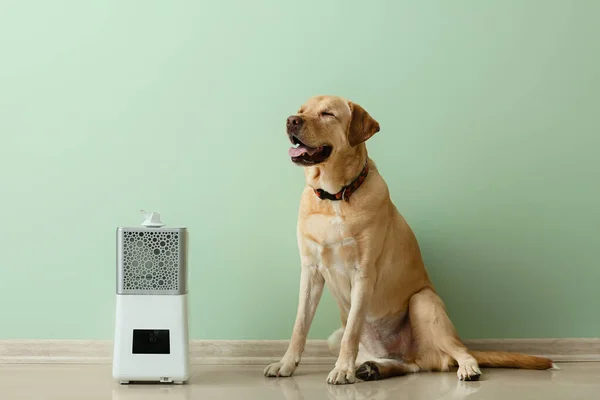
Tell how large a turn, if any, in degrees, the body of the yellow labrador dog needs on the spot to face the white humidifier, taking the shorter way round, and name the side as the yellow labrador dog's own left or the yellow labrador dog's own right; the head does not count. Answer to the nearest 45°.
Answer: approximately 45° to the yellow labrador dog's own right

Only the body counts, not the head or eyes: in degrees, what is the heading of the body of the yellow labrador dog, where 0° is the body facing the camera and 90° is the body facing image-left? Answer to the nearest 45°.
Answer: approximately 45°

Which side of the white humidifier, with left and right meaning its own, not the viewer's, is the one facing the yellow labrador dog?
left

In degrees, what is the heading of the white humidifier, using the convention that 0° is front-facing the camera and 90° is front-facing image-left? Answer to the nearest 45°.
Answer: approximately 0°
